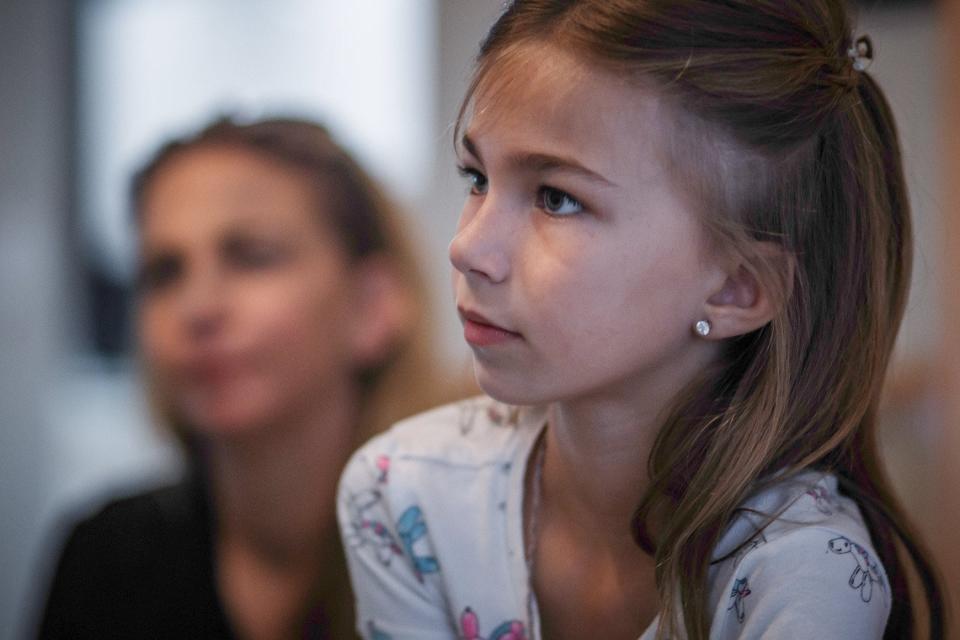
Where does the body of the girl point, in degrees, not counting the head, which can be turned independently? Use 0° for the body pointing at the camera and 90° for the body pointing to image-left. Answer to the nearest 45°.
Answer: approximately 45°

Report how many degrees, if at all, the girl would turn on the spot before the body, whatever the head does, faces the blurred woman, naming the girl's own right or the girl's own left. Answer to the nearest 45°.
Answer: approximately 90° to the girl's own right

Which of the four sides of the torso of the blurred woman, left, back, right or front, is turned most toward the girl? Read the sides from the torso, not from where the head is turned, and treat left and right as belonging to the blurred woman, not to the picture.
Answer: left

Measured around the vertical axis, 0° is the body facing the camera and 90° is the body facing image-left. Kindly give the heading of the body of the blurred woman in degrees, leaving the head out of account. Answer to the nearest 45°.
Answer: approximately 45°
